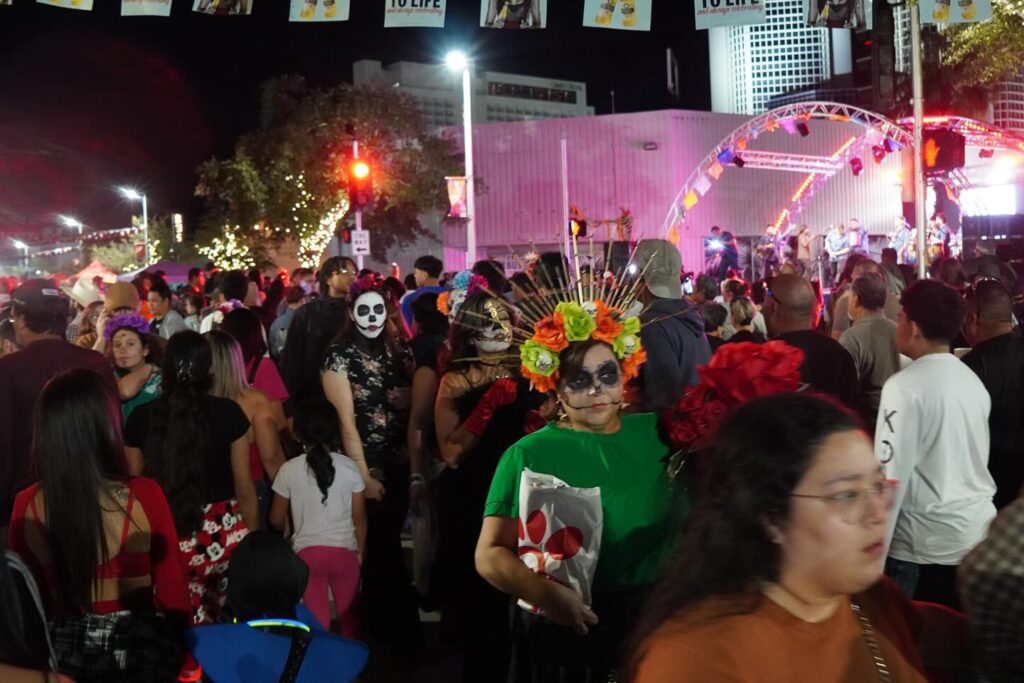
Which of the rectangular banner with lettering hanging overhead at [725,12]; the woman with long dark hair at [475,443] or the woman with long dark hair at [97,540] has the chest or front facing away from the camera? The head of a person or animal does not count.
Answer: the woman with long dark hair at [97,540]

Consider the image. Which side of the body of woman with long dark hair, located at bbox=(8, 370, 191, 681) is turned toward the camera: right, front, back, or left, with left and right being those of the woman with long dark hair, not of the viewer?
back

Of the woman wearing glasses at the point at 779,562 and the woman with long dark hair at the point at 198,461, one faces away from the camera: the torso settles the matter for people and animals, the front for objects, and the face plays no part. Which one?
the woman with long dark hair

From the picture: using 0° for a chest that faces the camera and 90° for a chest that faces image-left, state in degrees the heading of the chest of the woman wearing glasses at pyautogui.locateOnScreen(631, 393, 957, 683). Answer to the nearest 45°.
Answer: approximately 315°

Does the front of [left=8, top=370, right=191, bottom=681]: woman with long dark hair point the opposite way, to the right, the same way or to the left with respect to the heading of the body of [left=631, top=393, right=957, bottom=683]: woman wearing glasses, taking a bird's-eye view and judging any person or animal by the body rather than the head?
the opposite way

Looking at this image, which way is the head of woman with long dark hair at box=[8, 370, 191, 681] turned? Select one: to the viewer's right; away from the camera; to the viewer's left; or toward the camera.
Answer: away from the camera

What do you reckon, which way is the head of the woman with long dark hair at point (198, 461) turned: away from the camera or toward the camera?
away from the camera

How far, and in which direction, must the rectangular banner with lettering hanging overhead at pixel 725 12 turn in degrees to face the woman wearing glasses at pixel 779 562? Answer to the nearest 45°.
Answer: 0° — it already faces them

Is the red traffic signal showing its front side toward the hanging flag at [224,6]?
yes

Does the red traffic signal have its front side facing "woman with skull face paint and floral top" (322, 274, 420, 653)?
yes

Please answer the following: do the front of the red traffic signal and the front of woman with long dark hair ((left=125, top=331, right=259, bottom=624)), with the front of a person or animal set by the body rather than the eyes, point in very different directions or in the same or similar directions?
very different directions

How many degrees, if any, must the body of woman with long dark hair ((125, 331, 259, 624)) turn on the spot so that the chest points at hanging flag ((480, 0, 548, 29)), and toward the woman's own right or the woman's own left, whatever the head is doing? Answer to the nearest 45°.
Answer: approximately 45° to the woman's own right

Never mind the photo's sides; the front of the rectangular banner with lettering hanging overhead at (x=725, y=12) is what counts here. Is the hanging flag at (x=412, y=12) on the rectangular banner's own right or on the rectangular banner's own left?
on the rectangular banner's own right

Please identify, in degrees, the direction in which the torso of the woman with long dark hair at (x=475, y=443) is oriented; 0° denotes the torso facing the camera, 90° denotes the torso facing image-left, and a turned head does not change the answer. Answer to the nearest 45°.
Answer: approximately 315°

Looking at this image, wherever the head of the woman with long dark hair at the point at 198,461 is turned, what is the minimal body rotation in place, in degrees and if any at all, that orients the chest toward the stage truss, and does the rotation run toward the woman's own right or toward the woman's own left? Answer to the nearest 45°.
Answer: approximately 45° to the woman's own right

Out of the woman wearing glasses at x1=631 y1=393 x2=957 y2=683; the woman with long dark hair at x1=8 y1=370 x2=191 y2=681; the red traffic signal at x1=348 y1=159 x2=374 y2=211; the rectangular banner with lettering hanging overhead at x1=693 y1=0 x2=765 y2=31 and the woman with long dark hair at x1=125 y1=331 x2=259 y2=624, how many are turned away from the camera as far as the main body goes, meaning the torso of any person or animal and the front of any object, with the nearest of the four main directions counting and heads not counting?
2

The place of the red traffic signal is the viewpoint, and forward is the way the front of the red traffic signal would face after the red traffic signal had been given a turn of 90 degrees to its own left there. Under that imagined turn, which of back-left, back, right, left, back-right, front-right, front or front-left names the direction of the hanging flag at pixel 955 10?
front-right
